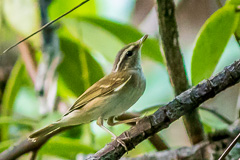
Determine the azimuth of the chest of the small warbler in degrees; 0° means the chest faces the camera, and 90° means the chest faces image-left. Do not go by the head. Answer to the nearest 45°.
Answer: approximately 270°
